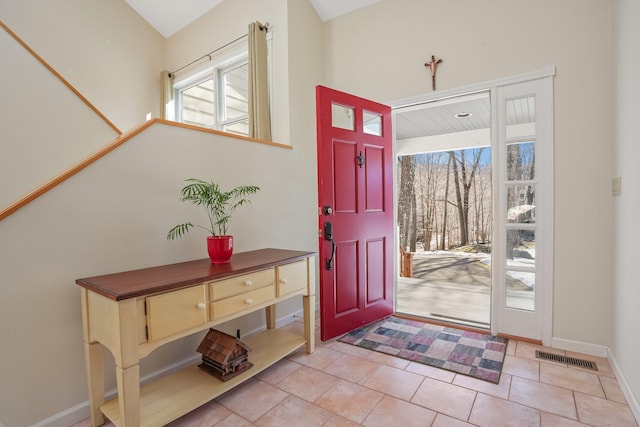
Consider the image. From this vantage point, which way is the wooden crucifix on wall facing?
toward the camera

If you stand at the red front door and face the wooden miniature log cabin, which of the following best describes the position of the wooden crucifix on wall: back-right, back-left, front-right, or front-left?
back-left

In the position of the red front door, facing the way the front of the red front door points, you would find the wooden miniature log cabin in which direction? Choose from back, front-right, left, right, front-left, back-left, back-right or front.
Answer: right

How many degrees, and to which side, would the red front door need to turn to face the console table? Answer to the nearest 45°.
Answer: approximately 90° to its right

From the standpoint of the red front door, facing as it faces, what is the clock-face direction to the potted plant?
The potted plant is roughly at 3 o'clock from the red front door.

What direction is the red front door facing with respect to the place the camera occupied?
facing the viewer and to the right of the viewer

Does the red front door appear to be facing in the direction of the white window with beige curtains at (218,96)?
no

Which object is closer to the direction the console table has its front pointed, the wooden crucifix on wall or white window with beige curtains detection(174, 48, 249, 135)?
the wooden crucifix on wall

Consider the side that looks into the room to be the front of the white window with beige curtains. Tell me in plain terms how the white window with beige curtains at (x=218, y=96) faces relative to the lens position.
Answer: facing the viewer and to the left of the viewer

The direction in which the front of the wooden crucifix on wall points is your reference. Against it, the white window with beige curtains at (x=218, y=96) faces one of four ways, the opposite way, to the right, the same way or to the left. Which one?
the same way

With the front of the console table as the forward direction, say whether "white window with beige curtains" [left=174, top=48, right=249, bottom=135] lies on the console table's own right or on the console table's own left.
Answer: on the console table's own left

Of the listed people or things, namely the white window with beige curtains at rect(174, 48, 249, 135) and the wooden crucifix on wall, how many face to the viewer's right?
0

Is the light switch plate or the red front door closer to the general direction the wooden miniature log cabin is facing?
the light switch plate

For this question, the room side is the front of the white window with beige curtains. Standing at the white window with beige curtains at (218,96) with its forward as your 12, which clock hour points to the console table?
The console table is roughly at 11 o'clock from the white window with beige curtains.

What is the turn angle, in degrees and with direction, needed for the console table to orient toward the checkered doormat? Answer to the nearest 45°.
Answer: approximately 45° to its left

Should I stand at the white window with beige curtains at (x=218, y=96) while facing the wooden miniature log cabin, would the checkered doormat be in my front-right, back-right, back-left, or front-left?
front-left

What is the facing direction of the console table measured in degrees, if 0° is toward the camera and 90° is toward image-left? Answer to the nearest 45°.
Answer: approximately 315°

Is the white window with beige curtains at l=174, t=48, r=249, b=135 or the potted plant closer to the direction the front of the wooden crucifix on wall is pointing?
the potted plant
